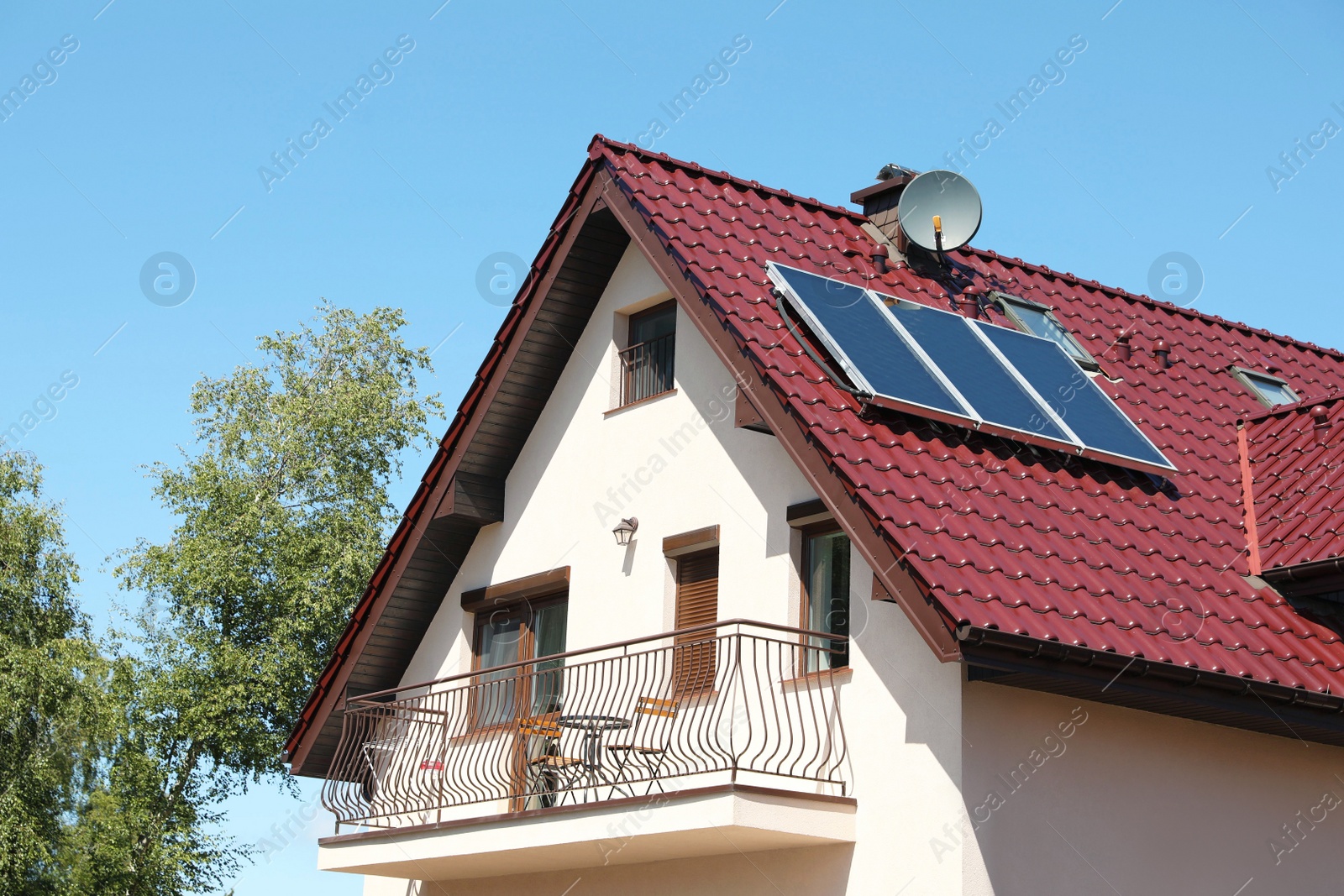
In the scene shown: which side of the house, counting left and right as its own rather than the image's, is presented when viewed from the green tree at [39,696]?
right

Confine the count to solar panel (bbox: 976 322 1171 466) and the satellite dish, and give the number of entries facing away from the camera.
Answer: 0

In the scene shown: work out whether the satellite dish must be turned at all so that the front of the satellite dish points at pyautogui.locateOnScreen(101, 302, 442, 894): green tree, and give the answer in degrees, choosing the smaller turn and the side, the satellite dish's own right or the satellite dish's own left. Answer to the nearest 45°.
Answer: approximately 135° to the satellite dish's own right

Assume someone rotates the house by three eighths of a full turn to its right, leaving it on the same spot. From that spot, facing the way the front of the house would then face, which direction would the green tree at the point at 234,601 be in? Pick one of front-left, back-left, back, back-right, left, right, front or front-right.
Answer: front-left

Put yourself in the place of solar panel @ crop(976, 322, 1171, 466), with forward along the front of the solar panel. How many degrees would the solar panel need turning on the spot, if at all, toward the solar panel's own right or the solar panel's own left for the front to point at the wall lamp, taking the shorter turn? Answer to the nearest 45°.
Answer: approximately 135° to the solar panel's own right

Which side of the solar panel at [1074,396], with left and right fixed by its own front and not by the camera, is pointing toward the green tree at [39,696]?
back

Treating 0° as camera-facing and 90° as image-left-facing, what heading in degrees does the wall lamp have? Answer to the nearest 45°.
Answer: approximately 45°

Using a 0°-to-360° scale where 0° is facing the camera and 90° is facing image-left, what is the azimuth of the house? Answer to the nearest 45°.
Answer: approximately 45°

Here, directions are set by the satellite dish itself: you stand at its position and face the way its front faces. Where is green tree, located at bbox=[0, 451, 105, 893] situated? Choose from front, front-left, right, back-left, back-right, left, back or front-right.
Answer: back-right

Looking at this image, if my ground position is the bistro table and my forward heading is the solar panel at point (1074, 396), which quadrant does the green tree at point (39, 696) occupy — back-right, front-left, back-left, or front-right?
back-left

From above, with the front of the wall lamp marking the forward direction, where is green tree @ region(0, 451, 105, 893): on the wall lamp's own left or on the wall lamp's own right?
on the wall lamp's own right
